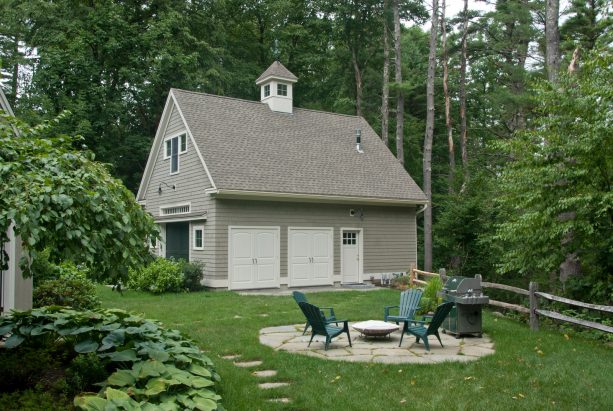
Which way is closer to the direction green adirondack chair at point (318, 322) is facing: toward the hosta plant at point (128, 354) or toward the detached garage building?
the detached garage building

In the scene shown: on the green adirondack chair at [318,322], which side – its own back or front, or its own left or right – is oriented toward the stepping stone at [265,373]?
back

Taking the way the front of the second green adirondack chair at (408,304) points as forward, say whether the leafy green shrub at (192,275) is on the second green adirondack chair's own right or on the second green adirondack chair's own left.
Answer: on the second green adirondack chair's own right

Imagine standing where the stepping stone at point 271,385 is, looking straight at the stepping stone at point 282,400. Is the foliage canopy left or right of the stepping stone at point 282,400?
right

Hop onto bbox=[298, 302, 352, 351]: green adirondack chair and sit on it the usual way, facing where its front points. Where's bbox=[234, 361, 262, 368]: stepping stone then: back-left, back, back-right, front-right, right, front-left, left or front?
back

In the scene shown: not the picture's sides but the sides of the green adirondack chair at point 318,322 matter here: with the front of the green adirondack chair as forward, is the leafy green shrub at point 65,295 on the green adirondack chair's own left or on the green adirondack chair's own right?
on the green adirondack chair's own left

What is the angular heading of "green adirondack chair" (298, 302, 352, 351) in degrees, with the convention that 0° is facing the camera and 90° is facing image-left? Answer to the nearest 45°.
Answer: approximately 225°

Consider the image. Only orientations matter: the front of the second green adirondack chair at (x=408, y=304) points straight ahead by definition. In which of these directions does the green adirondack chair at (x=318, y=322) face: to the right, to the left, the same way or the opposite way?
the opposite way

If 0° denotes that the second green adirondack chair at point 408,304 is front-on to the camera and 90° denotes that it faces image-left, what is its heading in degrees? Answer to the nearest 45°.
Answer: approximately 45°

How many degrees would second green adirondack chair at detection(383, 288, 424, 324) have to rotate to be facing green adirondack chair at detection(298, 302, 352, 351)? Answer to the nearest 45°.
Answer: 0° — it already faces it

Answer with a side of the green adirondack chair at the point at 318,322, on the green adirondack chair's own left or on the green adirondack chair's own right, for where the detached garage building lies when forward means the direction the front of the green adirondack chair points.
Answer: on the green adirondack chair's own left
